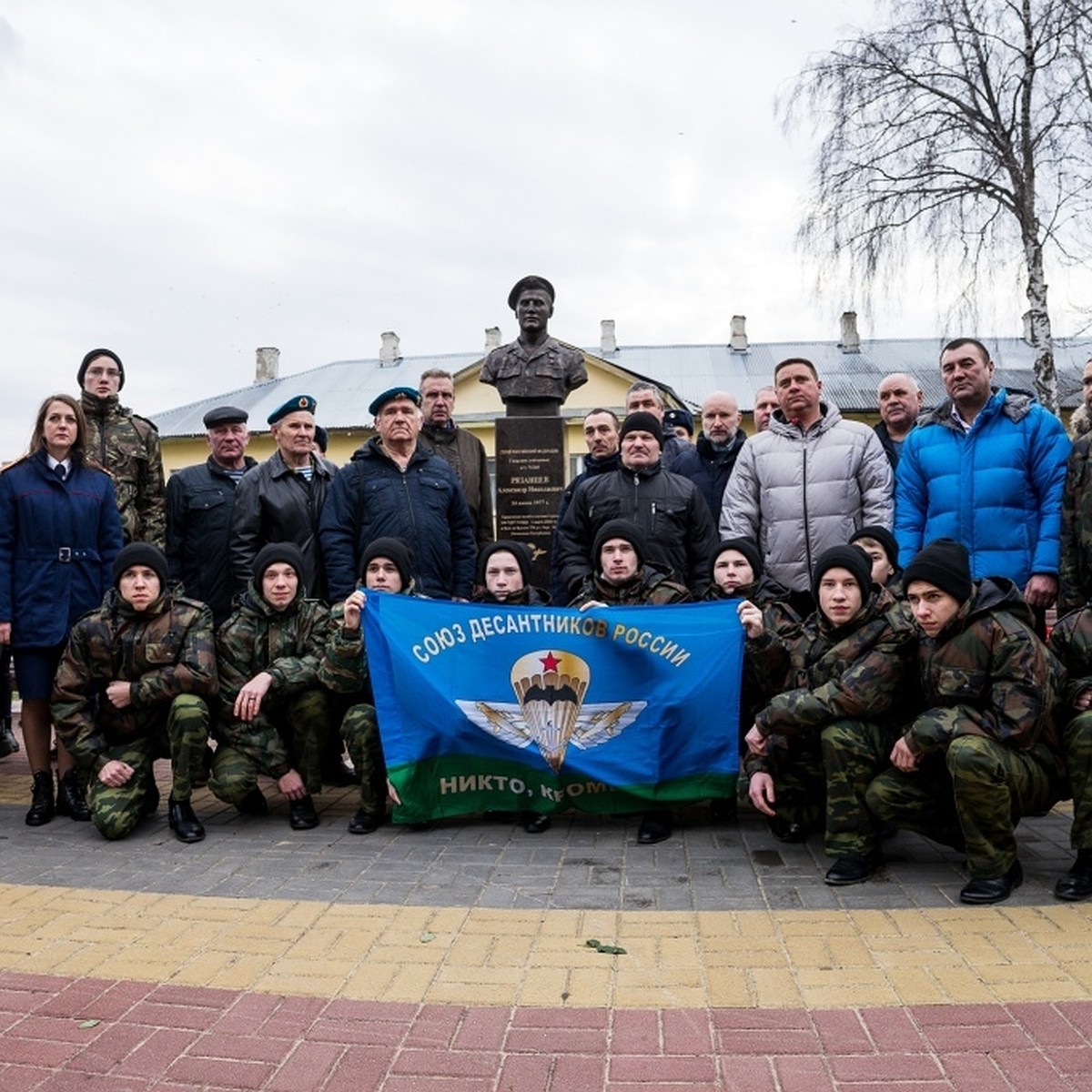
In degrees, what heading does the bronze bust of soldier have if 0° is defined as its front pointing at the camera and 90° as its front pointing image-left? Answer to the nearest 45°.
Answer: approximately 0°

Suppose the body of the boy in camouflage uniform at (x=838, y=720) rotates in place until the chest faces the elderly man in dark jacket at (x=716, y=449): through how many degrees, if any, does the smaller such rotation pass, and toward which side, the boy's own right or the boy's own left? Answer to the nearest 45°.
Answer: approximately 135° to the boy's own right

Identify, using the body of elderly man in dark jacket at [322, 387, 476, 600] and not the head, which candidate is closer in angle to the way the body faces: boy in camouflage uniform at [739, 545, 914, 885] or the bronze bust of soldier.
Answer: the boy in camouflage uniform

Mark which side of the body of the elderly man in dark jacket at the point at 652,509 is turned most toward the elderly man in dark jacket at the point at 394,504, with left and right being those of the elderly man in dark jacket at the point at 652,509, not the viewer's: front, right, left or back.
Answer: right

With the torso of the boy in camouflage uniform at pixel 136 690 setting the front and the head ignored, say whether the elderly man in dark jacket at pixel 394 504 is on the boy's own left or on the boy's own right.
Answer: on the boy's own left

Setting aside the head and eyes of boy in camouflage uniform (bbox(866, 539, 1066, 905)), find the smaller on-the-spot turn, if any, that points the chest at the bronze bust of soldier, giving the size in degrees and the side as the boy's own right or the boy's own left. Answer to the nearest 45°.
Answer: approximately 90° to the boy's own right

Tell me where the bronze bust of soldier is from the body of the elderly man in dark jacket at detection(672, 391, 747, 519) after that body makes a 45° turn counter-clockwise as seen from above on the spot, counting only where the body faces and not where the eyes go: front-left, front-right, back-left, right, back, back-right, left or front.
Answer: back

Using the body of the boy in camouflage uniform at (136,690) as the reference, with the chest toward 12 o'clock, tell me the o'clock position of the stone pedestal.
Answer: The stone pedestal is roughly at 8 o'clock from the boy in camouflage uniform.

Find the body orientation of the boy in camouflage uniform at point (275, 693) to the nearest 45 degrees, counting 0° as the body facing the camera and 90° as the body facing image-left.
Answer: approximately 0°
